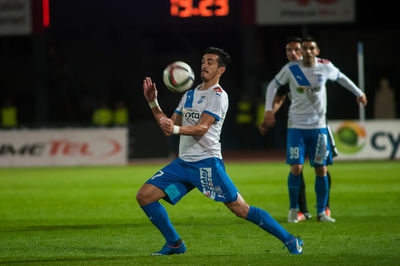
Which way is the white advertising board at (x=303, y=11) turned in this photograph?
toward the camera

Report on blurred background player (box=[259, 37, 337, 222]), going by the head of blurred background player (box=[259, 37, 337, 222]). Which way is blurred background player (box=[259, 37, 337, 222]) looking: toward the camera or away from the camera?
toward the camera

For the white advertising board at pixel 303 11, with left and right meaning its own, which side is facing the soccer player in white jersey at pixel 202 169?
front

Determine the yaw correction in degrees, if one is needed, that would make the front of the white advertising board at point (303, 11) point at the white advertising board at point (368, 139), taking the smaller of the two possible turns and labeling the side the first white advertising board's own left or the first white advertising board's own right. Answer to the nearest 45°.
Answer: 0° — it already faces it

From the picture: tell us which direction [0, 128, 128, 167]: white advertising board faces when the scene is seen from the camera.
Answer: facing the viewer

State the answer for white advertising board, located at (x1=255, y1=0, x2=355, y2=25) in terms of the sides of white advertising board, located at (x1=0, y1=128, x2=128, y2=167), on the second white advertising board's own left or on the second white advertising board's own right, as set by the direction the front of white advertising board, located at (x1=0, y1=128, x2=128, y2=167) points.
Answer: on the second white advertising board's own left

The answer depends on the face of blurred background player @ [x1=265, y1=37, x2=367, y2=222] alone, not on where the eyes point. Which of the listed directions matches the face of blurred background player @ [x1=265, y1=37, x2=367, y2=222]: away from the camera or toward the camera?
toward the camera

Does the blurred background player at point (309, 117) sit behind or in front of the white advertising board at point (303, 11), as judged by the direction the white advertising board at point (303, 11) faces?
in front

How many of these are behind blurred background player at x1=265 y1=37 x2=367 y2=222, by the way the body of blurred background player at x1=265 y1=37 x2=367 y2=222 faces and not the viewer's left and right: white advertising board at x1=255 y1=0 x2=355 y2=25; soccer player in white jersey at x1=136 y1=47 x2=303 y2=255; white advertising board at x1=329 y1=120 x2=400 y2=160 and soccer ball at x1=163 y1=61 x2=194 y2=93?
2

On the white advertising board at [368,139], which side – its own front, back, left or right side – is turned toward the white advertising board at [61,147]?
right

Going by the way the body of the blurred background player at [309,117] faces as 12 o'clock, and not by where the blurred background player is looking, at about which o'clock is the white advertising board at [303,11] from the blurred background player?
The white advertising board is roughly at 6 o'clock from the blurred background player.

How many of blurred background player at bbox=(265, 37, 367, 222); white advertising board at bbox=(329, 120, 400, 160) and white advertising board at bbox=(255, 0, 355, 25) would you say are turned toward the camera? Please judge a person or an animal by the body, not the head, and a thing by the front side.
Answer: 3

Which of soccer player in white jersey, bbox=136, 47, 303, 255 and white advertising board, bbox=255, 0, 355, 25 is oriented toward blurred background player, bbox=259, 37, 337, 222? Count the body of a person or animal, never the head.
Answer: the white advertising board

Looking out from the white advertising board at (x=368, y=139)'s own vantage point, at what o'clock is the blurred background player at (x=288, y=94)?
The blurred background player is roughly at 12 o'clock from the white advertising board.
